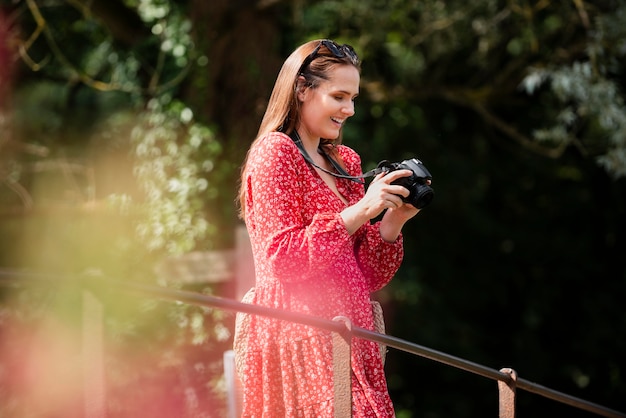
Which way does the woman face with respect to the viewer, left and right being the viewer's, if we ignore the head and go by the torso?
facing the viewer and to the right of the viewer
